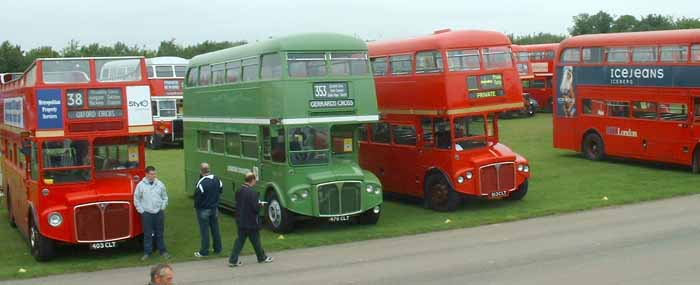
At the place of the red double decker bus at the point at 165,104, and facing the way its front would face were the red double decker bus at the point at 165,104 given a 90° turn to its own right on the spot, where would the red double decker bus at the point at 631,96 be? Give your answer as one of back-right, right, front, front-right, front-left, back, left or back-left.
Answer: back-left

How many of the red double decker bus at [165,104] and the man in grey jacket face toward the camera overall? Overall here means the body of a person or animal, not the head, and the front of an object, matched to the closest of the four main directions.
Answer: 2

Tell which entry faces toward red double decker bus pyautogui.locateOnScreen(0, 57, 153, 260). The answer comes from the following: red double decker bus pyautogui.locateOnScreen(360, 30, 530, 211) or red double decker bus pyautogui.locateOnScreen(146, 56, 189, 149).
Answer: red double decker bus pyautogui.locateOnScreen(146, 56, 189, 149)

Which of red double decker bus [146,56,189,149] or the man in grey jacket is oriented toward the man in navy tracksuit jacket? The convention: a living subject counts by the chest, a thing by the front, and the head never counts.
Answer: the red double decker bus

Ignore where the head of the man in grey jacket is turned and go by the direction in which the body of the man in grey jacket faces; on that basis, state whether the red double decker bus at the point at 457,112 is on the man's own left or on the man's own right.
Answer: on the man's own left

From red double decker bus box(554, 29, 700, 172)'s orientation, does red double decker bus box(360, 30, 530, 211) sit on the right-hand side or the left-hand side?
on its right

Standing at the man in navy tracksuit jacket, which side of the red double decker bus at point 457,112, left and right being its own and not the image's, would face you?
right

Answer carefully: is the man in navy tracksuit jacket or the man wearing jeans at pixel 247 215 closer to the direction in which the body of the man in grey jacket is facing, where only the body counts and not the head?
the man wearing jeans

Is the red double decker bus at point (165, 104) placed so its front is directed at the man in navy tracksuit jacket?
yes

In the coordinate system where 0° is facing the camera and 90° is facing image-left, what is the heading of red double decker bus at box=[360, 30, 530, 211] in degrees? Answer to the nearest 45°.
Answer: approximately 315°
